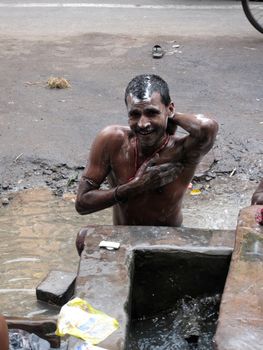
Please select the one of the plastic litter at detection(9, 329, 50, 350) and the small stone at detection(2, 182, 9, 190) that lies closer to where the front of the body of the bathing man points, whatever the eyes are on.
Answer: the plastic litter

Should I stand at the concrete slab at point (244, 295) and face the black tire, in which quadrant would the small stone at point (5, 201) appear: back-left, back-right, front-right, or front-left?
front-left

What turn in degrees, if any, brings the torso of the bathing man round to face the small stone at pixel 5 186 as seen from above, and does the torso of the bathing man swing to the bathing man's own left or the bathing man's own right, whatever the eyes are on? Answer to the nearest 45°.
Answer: approximately 135° to the bathing man's own right

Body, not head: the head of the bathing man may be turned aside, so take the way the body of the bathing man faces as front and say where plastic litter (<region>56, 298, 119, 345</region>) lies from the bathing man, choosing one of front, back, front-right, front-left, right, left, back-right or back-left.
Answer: front

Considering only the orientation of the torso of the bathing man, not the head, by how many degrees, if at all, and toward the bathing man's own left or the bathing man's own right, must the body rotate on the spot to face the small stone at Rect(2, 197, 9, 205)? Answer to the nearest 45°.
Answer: approximately 135° to the bathing man's own right

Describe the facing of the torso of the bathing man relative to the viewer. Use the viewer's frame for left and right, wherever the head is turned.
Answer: facing the viewer

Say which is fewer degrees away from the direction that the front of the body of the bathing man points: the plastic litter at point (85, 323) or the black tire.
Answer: the plastic litter

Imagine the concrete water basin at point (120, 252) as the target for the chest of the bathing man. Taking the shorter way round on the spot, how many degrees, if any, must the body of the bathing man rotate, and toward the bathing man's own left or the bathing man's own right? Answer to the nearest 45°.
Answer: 0° — they already face it

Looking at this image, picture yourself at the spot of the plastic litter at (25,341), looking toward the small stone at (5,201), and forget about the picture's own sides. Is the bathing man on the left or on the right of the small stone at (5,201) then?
right

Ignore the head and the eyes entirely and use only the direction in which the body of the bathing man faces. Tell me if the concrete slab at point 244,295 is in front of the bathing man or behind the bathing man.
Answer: in front

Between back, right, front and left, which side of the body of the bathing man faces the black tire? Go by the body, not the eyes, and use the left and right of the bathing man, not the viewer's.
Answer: back

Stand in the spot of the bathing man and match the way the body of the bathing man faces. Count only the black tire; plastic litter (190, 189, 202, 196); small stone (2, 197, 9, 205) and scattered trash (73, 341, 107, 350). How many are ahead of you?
1
